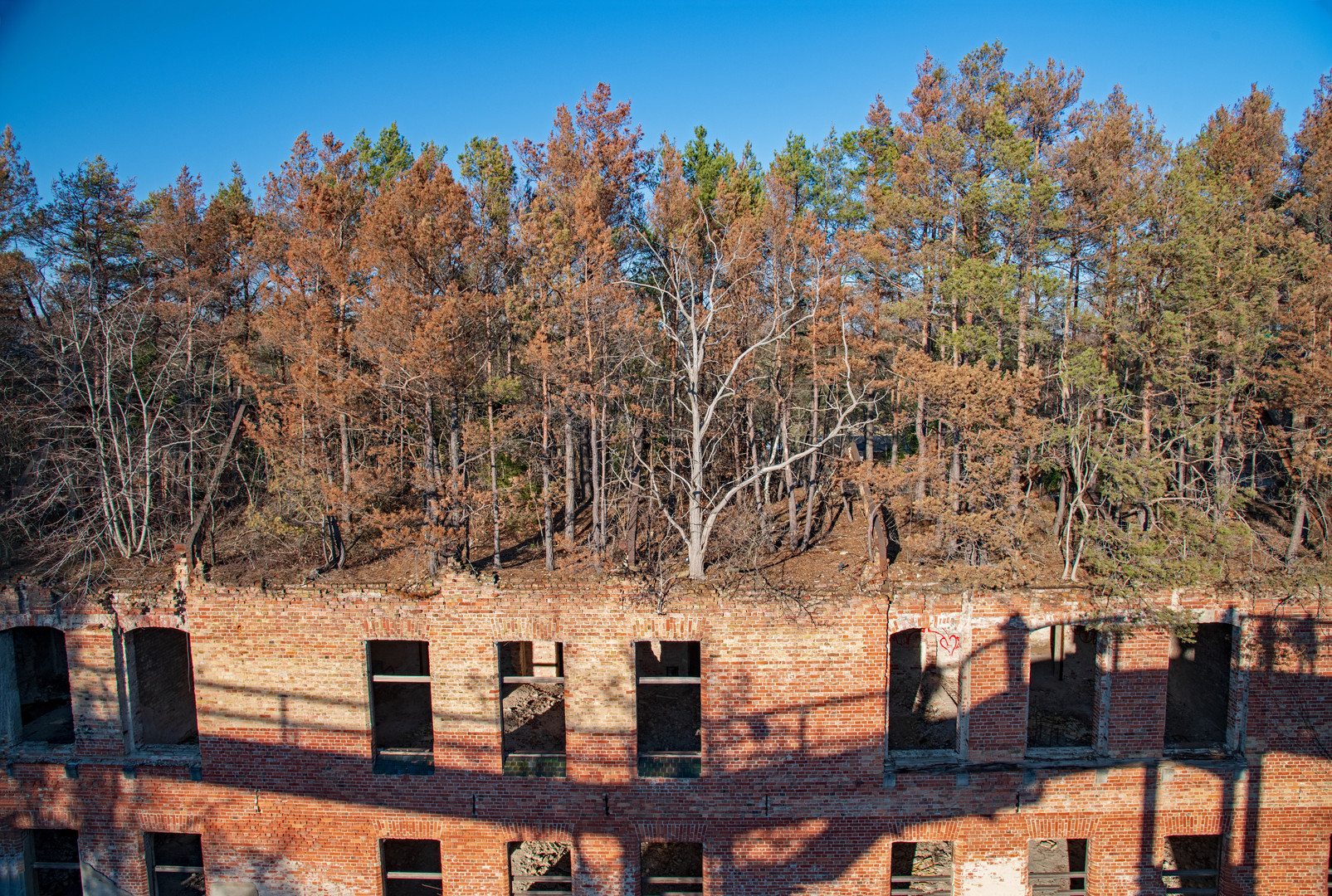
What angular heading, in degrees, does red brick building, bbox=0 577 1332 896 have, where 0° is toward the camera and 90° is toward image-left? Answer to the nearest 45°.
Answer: approximately 0°
